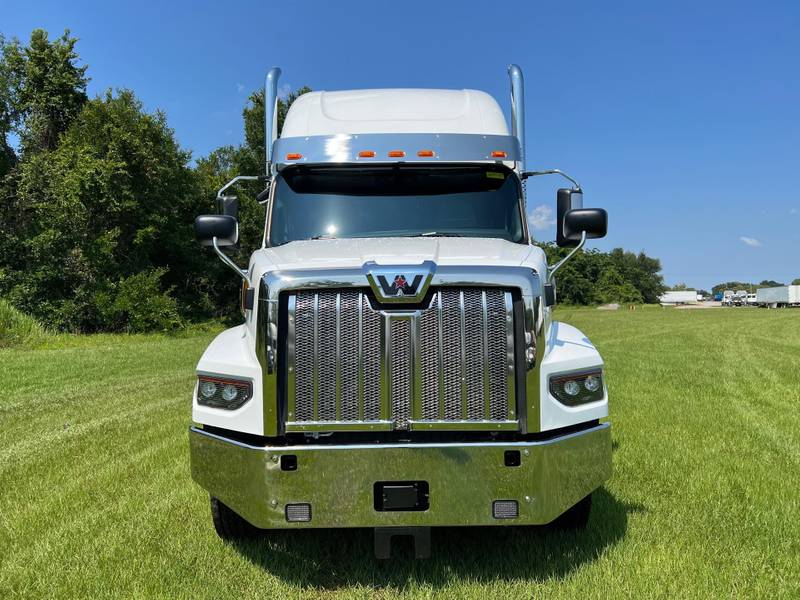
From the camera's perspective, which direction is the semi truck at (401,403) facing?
toward the camera

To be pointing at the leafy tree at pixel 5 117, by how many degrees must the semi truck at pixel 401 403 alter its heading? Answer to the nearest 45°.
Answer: approximately 135° to its right

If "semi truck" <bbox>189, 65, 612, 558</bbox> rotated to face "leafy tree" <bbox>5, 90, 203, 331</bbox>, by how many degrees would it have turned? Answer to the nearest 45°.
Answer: approximately 135° to its right

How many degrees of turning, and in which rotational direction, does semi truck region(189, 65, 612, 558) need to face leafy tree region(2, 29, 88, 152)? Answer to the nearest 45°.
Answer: approximately 135° to its right
